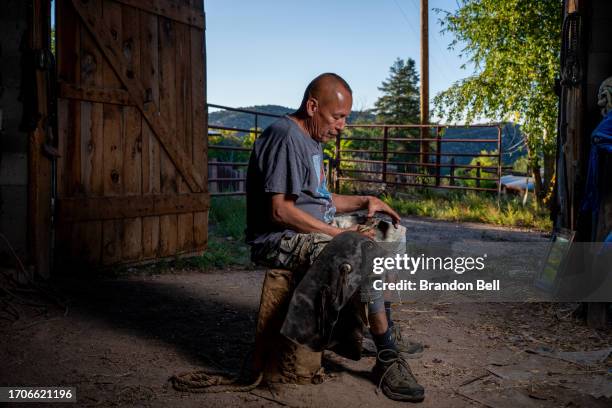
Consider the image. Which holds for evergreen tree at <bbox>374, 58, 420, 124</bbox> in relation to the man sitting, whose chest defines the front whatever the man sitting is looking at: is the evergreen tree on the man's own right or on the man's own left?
on the man's own left

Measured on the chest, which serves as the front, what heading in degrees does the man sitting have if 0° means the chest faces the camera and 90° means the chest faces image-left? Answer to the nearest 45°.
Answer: approximately 270°

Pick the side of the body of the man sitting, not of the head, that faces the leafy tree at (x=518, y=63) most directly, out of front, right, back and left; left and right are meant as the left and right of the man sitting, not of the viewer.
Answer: left

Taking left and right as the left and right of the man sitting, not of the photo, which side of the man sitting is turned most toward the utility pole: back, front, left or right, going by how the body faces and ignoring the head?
left

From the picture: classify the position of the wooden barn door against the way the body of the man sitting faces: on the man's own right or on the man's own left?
on the man's own left

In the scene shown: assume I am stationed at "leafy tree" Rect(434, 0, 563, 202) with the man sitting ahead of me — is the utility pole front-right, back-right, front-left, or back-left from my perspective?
back-right

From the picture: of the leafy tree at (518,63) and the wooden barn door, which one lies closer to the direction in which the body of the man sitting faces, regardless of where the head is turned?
the leafy tree
